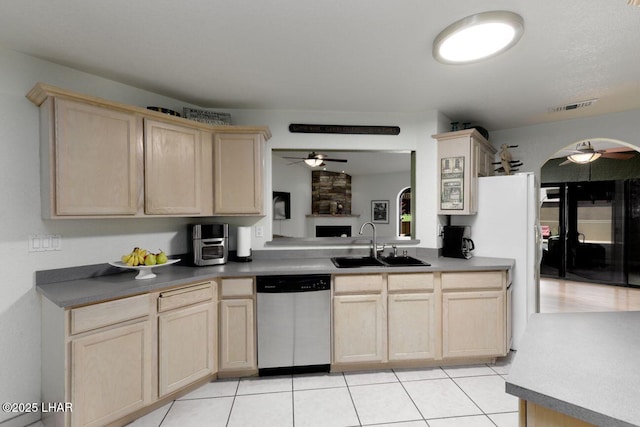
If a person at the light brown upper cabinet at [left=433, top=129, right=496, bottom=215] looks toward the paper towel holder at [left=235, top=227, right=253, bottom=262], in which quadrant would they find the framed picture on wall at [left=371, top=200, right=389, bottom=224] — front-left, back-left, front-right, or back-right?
front-right

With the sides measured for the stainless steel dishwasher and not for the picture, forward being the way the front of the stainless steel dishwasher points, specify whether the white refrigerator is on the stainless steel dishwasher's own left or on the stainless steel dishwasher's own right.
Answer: on the stainless steel dishwasher's own left

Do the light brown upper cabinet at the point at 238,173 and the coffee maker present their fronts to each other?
no

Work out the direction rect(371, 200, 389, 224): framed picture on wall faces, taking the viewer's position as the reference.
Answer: facing the viewer

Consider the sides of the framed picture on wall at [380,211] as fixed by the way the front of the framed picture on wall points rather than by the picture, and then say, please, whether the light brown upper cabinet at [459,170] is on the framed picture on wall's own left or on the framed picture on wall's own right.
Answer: on the framed picture on wall's own left

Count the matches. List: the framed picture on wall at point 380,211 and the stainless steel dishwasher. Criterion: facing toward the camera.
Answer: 2

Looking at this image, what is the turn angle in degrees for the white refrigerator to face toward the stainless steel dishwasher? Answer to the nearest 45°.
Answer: approximately 135° to its right

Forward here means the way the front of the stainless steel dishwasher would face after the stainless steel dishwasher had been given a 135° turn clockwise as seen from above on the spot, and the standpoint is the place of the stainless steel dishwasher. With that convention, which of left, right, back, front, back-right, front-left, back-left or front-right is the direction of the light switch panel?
front-left

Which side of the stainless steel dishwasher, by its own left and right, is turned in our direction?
front

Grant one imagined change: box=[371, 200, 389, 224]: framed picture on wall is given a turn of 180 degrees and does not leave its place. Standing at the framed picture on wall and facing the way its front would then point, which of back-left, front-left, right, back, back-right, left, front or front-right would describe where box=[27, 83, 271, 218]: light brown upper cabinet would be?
back-left

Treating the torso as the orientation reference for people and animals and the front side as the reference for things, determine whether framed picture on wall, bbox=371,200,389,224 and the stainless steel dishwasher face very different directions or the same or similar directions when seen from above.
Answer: same or similar directions
